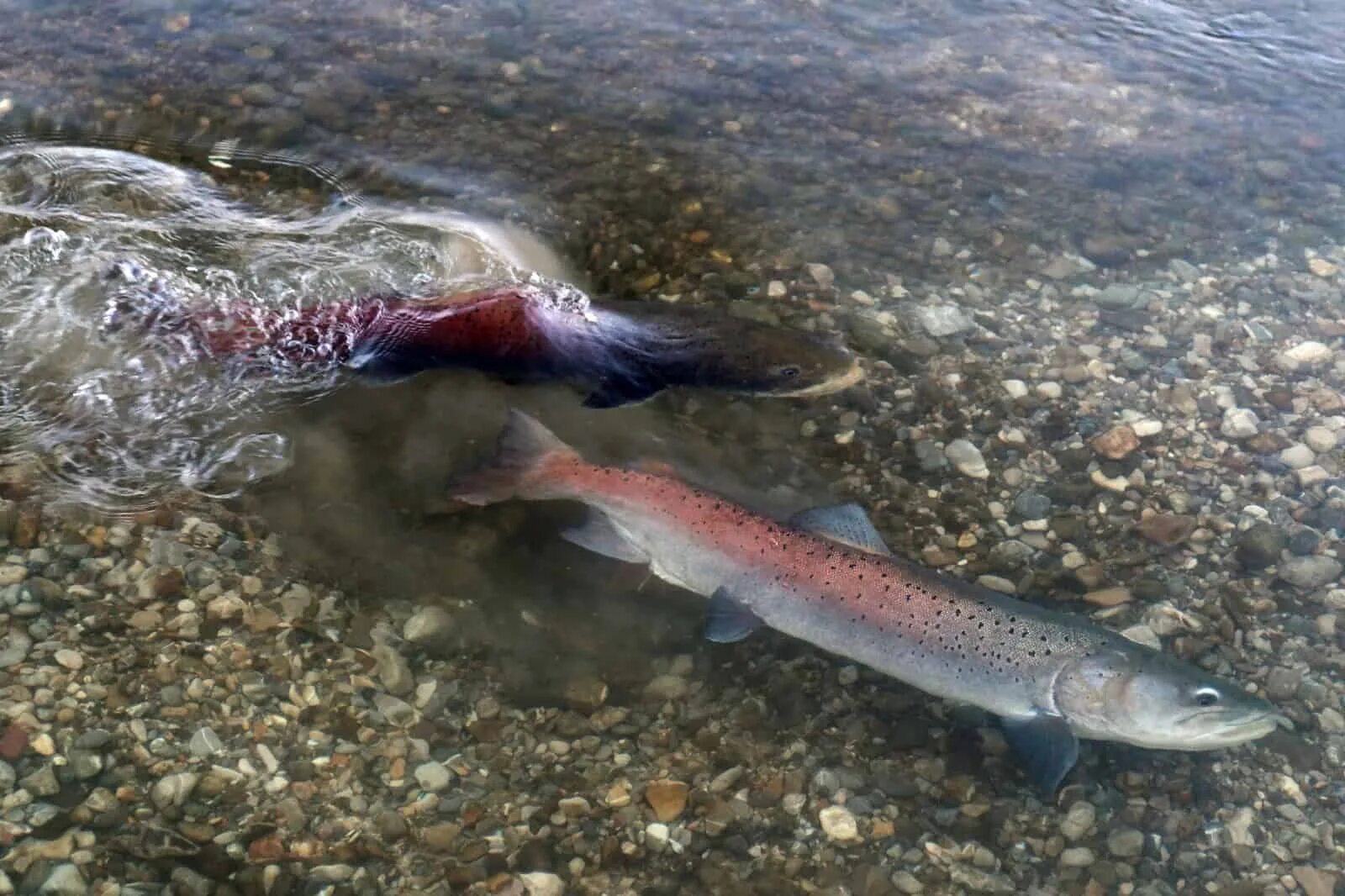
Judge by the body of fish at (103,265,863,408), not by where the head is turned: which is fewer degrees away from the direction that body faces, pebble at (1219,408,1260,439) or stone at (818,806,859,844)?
the pebble

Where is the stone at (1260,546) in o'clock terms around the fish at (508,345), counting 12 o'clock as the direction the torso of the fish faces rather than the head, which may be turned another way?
The stone is roughly at 1 o'clock from the fish.

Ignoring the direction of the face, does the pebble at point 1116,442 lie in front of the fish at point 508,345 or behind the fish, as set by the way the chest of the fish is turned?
in front

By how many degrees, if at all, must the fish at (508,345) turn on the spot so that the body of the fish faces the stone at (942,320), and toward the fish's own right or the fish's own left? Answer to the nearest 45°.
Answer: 0° — it already faces it

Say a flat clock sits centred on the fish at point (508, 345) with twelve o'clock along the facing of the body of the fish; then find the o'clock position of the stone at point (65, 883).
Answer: The stone is roughly at 4 o'clock from the fish.

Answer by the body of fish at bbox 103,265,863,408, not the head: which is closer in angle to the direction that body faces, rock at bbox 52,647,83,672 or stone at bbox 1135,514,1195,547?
the stone

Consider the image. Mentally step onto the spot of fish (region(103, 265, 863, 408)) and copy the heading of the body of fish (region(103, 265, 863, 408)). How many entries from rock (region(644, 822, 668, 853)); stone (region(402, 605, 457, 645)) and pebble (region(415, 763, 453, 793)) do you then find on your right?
3

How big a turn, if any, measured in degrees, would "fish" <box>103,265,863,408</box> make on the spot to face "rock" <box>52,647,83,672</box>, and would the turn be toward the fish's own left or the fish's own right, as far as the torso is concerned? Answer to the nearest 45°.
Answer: approximately 135° to the fish's own right

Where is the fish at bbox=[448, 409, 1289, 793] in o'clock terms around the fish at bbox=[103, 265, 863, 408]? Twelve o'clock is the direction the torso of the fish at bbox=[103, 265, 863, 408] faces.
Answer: the fish at bbox=[448, 409, 1289, 793] is roughly at 2 o'clock from the fish at bbox=[103, 265, 863, 408].

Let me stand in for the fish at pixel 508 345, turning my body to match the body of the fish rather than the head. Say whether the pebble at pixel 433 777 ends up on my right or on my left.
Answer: on my right

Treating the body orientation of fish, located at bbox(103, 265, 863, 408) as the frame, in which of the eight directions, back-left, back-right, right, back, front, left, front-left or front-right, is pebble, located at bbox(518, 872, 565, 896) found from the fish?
right

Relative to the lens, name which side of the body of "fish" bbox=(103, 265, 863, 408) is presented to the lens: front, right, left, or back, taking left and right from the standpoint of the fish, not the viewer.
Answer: right

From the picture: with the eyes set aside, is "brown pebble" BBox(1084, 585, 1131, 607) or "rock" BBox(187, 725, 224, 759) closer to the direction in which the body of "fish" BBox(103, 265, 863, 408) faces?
the brown pebble

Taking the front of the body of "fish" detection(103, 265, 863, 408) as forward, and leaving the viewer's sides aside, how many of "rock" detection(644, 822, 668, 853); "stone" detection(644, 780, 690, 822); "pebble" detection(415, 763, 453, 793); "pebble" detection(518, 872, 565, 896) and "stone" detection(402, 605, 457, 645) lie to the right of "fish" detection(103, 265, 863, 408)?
5

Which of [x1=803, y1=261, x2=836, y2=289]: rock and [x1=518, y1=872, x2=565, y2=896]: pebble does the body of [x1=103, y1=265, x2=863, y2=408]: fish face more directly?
the rock

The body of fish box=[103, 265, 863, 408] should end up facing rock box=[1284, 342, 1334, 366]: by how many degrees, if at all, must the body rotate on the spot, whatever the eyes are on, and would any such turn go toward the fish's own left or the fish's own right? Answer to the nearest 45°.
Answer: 0° — it already faces it
